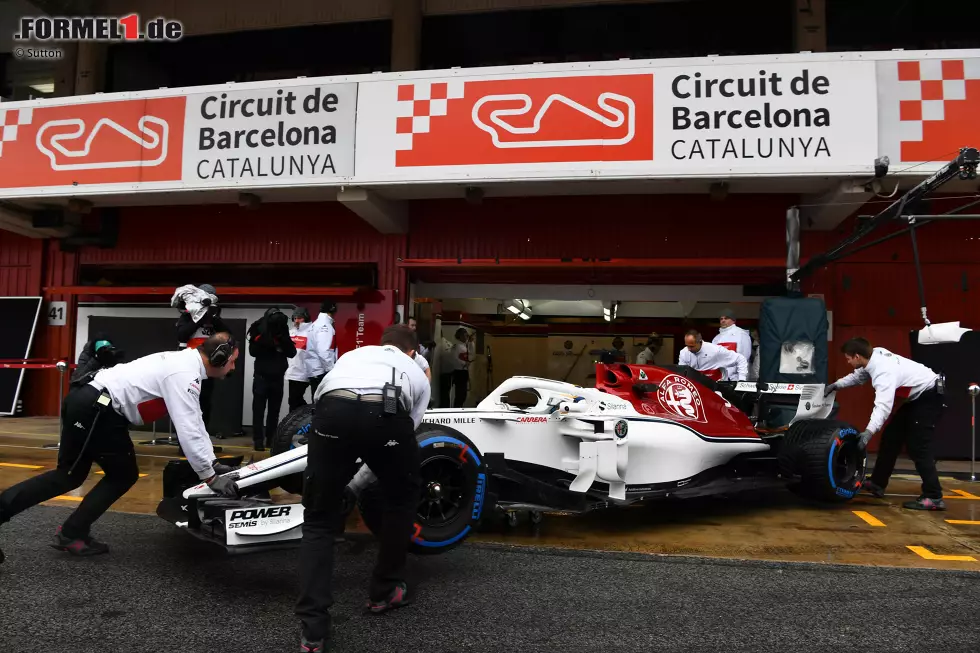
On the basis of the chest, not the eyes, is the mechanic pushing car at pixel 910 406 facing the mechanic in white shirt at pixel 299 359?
yes

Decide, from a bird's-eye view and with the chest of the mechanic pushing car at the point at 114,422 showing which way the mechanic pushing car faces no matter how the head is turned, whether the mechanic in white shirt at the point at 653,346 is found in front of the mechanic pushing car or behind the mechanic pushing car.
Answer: in front

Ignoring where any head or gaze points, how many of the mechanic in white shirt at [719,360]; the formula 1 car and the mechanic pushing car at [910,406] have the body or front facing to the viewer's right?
0

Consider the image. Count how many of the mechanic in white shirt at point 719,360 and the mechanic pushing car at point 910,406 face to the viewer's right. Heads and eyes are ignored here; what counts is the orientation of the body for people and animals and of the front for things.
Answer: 0

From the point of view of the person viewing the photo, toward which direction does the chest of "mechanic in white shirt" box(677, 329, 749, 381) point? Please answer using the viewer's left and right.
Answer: facing the viewer and to the left of the viewer

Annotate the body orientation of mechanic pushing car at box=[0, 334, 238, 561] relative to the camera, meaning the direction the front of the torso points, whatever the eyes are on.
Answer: to the viewer's right

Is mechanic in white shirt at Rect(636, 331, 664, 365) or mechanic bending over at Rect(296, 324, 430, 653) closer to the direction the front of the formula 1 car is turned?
the mechanic bending over
